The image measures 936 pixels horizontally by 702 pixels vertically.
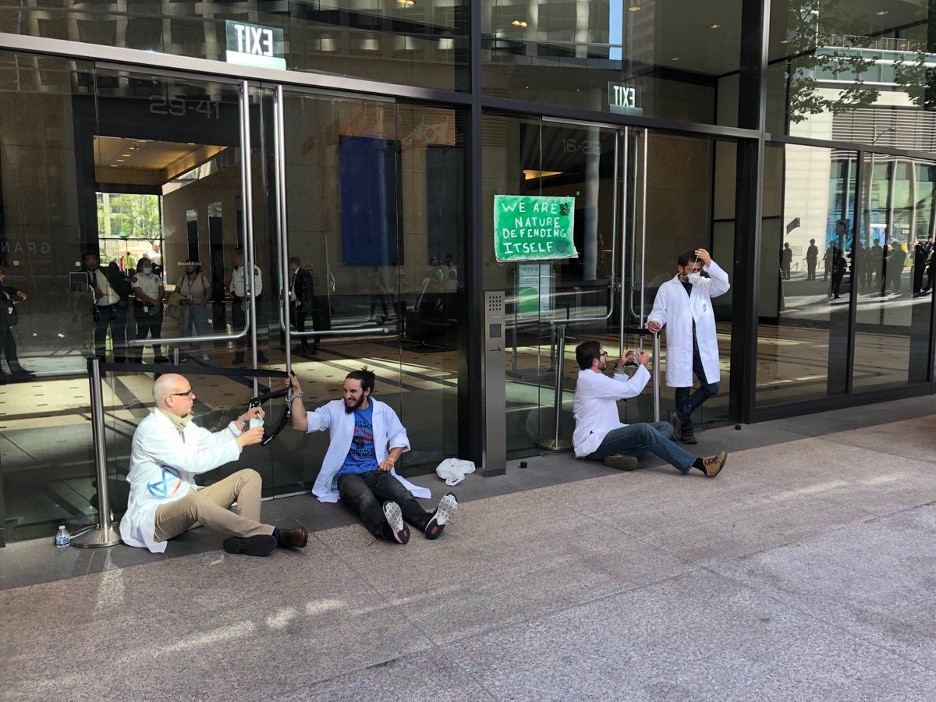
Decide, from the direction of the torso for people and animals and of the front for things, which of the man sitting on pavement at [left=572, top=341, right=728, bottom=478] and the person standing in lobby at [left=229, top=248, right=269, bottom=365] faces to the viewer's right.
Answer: the man sitting on pavement

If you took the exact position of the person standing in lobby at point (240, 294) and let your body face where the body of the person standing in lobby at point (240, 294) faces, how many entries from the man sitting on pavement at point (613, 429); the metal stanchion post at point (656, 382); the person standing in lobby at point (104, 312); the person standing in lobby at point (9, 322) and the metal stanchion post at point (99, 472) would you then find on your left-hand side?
2

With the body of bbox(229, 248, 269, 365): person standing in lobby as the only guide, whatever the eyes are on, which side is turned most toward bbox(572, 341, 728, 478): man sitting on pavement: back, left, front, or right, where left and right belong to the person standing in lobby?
left

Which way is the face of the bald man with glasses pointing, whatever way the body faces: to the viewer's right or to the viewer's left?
to the viewer's right

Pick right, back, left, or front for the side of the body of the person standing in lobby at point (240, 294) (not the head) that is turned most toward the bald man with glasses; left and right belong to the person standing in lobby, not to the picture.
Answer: front

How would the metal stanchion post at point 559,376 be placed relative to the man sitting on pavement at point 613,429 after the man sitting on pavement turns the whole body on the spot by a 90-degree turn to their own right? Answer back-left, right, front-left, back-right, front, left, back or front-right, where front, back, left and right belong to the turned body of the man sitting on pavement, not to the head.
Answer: back-right

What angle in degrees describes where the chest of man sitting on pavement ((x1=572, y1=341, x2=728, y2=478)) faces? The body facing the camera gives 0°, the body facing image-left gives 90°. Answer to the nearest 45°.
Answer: approximately 270°

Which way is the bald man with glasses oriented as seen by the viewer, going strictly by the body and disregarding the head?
to the viewer's right

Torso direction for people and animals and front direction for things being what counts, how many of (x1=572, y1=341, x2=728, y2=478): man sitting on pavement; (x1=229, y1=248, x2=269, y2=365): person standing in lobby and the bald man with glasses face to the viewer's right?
2

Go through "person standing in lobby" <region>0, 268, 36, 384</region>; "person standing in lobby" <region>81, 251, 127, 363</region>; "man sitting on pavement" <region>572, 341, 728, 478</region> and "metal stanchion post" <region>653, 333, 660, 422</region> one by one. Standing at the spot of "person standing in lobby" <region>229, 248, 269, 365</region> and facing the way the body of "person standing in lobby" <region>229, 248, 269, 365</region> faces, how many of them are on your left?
2

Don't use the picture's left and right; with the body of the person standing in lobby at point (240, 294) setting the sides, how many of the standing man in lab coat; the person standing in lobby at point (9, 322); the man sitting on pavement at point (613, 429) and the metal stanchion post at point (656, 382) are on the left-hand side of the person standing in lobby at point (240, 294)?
3

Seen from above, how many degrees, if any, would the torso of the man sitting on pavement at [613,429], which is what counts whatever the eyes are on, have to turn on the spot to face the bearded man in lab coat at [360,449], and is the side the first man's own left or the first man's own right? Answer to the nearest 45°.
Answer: approximately 135° to the first man's own right

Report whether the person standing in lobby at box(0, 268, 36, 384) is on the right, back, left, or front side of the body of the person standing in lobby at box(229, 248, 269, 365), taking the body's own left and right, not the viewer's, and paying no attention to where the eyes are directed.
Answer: right

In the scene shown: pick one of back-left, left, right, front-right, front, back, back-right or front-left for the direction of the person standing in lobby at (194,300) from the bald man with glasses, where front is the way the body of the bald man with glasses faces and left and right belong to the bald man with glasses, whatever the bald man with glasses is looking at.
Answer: left
